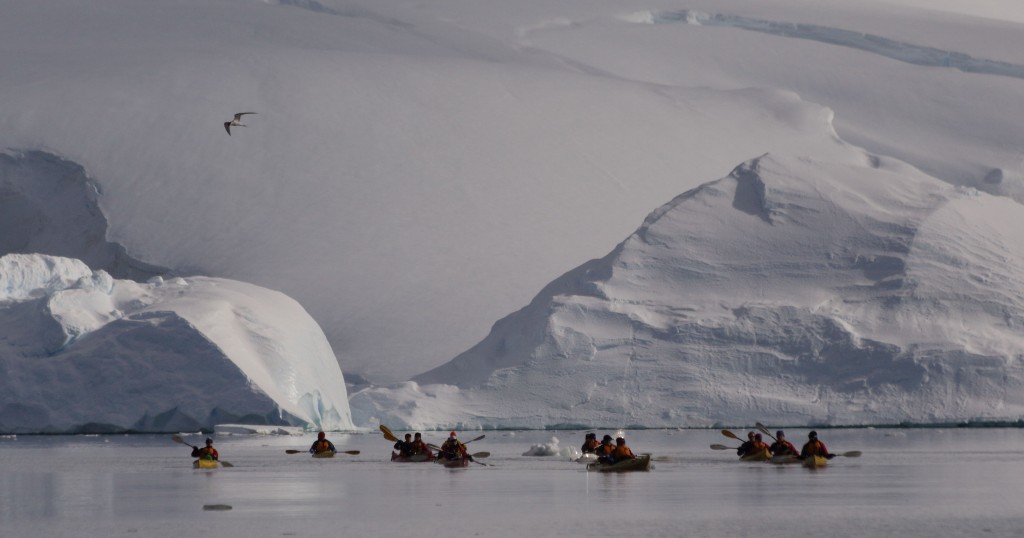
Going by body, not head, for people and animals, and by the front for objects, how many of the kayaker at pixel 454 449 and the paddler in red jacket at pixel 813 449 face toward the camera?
2

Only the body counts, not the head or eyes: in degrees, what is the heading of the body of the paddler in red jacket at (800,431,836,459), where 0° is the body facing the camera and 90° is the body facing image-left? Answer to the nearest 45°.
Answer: approximately 0°

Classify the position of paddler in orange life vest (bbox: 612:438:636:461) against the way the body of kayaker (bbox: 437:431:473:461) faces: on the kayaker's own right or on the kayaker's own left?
on the kayaker's own left

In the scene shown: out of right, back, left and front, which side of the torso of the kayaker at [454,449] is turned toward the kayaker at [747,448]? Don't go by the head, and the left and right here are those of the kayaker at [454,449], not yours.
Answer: left

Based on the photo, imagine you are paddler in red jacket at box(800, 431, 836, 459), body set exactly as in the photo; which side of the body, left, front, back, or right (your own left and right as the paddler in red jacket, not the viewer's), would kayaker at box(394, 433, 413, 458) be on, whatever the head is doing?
right

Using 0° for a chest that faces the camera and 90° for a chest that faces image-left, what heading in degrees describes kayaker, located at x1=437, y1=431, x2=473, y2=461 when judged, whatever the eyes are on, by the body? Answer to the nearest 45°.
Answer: approximately 0°

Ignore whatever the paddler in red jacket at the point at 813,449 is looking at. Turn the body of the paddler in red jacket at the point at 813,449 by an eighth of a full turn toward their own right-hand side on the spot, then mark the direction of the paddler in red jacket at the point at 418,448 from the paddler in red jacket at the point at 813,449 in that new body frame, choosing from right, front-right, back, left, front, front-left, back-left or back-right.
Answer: front-right
